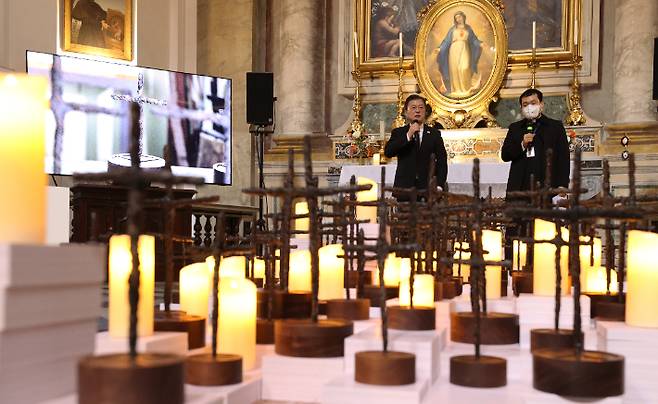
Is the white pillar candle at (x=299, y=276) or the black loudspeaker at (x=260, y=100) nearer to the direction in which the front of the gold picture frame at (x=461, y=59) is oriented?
the white pillar candle

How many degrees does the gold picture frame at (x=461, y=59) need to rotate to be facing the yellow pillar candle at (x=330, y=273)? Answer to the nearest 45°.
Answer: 0° — it already faces it

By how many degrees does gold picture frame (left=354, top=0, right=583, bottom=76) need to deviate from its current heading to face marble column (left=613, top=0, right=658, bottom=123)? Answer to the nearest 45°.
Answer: approximately 45° to its left

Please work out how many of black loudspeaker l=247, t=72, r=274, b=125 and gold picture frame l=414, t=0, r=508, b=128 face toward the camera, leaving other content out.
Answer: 2

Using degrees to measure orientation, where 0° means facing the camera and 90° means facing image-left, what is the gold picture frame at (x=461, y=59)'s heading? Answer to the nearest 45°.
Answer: approximately 0°

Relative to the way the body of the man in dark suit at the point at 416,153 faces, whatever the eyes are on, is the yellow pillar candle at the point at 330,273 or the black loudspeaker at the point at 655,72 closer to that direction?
the yellow pillar candle

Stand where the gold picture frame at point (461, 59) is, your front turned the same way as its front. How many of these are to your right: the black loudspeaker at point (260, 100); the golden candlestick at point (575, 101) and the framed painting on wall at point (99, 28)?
2

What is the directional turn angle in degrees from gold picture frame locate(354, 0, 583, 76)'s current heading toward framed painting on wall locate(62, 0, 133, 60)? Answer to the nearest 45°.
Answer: approximately 90° to its right
